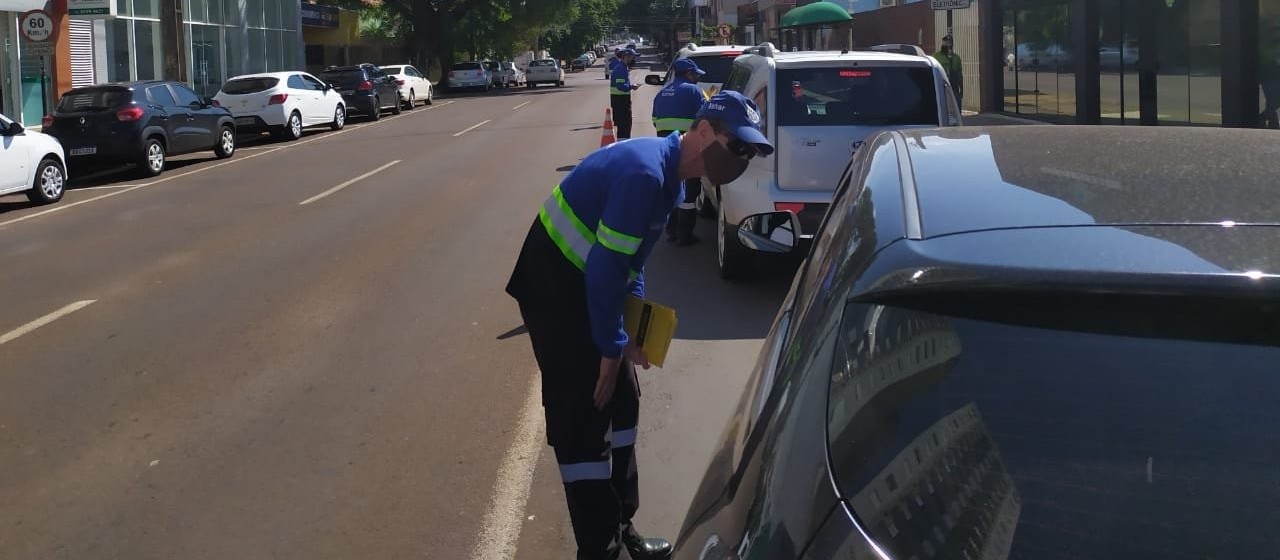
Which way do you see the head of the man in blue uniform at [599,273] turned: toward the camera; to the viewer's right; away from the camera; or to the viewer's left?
to the viewer's right

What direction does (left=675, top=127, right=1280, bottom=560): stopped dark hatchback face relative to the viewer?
away from the camera

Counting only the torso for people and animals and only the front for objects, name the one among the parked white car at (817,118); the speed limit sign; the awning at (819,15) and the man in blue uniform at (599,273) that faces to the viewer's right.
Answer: the man in blue uniform

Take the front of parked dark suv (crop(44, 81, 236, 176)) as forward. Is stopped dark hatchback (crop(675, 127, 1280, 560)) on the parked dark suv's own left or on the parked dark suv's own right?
on the parked dark suv's own right

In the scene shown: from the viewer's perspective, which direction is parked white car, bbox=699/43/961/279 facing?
away from the camera

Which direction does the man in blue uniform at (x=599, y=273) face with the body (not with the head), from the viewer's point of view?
to the viewer's right

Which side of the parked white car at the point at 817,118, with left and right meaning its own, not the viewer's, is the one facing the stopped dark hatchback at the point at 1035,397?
back

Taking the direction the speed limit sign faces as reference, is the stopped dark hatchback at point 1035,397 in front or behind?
in front

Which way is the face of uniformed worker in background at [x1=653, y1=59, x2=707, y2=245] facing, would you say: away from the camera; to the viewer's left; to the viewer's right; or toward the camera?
to the viewer's right

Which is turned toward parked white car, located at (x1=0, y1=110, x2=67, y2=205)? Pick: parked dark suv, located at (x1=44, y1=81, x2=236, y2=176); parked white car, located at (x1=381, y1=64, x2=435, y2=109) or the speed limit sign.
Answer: the speed limit sign

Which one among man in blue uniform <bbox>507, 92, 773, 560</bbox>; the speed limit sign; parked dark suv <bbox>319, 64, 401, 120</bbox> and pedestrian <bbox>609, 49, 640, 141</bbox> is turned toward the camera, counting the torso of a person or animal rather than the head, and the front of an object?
the speed limit sign

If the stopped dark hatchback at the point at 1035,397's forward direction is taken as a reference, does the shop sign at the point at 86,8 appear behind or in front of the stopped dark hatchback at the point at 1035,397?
in front
